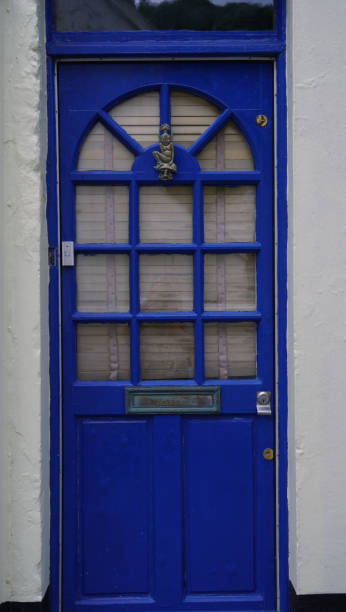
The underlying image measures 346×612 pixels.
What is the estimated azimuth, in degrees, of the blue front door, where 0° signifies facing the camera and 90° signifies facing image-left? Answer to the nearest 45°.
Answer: approximately 0°
